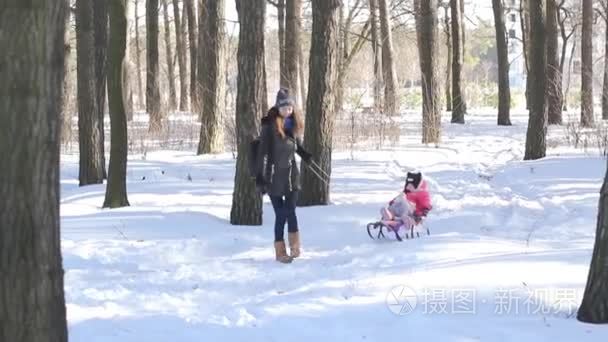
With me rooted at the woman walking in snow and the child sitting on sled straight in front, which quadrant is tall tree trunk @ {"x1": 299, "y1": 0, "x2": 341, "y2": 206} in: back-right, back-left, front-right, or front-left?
front-left

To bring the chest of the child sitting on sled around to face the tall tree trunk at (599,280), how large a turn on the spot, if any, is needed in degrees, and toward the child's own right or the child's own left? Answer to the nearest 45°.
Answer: approximately 45° to the child's own left

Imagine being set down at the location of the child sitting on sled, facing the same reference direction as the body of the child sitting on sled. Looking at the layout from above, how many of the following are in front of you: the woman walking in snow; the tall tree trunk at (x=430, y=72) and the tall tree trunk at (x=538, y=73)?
1

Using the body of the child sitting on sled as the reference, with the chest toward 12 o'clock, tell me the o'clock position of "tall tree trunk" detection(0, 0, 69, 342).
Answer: The tall tree trunk is roughly at 11 o'clock from the child sitting on sled.

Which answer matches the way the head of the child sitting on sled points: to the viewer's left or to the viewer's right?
to the viewer's left

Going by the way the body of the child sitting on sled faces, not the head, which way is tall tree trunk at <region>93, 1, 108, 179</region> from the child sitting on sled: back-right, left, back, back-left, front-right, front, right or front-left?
right

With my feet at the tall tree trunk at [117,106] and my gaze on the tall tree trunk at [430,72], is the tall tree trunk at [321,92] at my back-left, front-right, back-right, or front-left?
front-right

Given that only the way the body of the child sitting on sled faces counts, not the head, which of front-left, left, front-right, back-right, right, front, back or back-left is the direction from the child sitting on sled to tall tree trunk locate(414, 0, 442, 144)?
back-right

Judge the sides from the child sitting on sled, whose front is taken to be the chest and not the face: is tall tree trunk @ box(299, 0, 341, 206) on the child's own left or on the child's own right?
on the child's own right

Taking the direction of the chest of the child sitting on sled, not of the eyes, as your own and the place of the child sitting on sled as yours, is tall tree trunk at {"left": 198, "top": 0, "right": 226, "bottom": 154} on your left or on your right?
on your right

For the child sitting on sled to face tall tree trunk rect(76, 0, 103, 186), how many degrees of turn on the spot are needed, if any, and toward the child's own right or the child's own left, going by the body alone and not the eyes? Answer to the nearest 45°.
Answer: approximately 90° to the child's own right

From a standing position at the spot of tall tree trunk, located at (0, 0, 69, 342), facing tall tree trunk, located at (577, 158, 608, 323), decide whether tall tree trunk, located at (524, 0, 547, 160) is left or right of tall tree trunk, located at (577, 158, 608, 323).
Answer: left

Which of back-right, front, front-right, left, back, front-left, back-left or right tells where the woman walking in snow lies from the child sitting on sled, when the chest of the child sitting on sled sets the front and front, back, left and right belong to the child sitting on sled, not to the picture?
front
